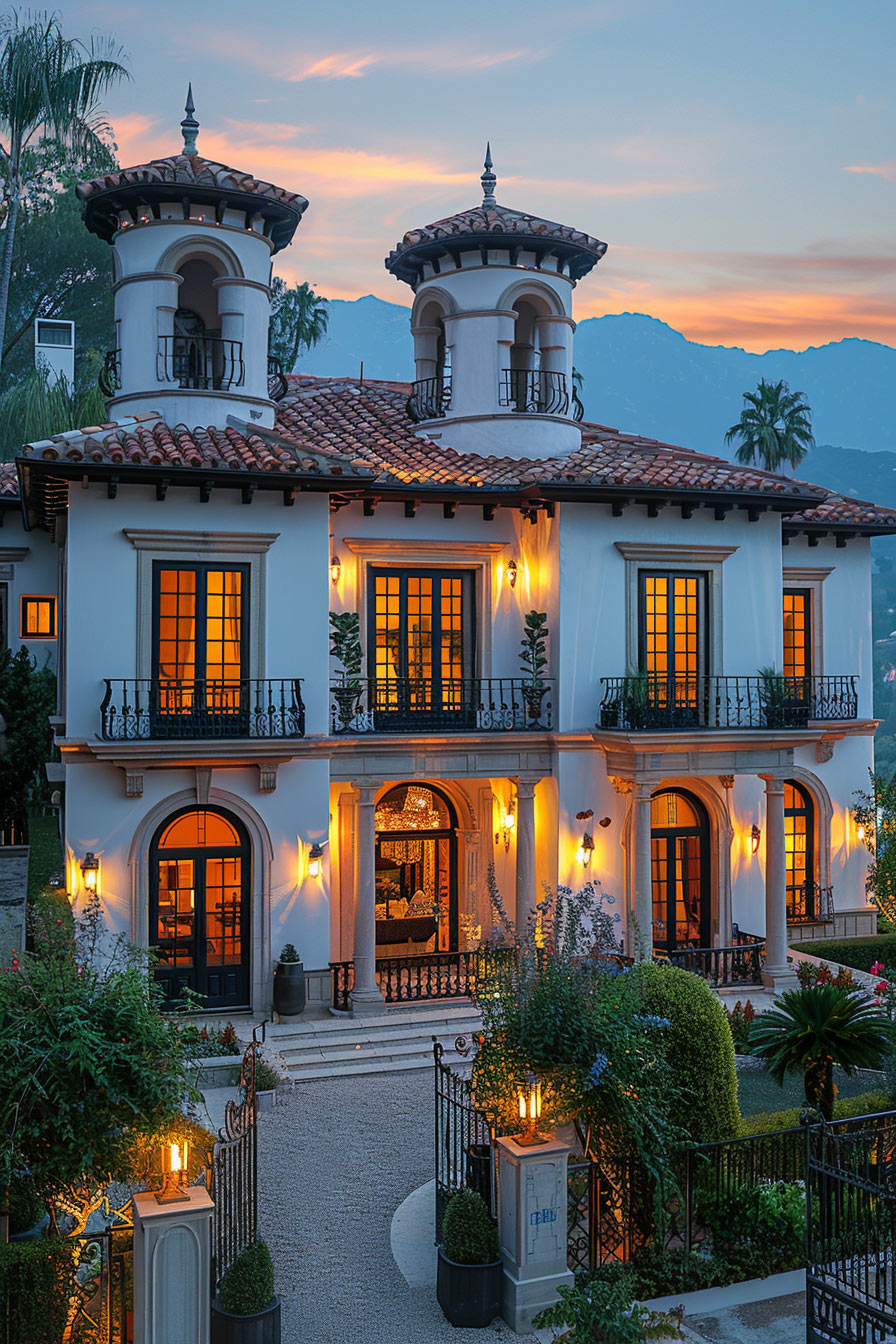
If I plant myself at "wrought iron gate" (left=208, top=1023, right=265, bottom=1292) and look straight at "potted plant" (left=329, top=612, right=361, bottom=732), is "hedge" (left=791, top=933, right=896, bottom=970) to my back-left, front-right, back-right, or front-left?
front-right

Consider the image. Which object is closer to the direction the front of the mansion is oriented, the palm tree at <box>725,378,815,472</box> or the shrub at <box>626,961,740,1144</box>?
the shrub

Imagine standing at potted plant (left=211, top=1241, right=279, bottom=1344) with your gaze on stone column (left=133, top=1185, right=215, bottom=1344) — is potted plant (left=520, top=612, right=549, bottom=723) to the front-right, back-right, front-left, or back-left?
back-right

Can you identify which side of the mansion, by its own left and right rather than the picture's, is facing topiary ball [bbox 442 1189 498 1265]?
front

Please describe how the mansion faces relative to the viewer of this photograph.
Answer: facing the viewer

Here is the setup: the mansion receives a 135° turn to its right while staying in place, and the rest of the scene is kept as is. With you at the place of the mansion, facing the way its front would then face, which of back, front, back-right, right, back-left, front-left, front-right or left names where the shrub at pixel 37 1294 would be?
back-left

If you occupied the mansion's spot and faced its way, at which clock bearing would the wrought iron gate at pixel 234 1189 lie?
The wrought iron gate is roughly at 12 o'clock from the mansion.

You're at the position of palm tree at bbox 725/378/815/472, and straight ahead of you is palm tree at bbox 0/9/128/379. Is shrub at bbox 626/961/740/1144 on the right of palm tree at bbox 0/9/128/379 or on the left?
left

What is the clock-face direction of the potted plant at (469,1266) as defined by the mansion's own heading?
The potted plant is roughly at 12 o'clock from the mansion.

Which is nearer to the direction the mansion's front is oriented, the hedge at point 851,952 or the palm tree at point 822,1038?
the palm tree

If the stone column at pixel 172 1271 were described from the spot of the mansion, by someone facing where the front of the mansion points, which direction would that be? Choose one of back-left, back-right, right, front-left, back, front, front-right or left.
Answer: front

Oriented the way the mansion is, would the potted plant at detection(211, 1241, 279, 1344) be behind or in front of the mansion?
in front

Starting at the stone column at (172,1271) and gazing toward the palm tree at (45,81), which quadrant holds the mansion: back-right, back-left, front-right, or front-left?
front-right

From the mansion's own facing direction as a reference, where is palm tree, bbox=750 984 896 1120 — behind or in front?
in front

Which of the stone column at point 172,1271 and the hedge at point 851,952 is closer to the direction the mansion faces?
the stone column

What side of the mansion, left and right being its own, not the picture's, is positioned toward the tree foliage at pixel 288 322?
back
